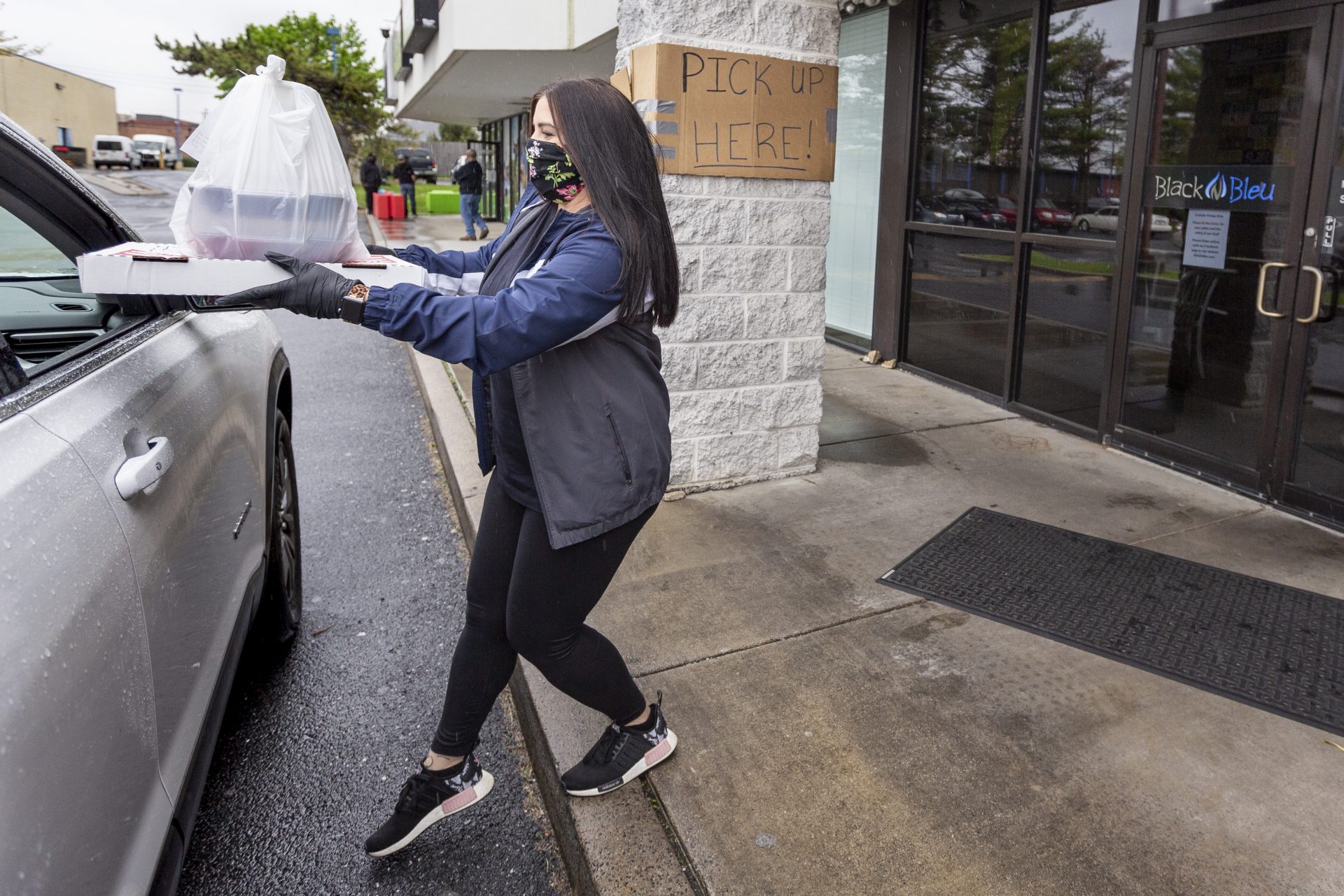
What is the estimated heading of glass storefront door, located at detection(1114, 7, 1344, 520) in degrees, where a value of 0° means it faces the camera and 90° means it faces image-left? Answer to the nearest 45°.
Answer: approximately 45°

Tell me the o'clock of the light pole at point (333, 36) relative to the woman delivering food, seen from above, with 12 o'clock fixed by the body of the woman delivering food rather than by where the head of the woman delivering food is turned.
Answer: The light pole is roughly at 3 o'clock from the woman delivering food.

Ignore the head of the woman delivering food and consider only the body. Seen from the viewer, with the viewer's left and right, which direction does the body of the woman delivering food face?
facing to the left of the viewer

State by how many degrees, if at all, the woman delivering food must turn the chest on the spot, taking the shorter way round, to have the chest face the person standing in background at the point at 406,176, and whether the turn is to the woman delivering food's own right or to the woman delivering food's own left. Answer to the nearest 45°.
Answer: approximately 90° to the woman delivering food's own right
